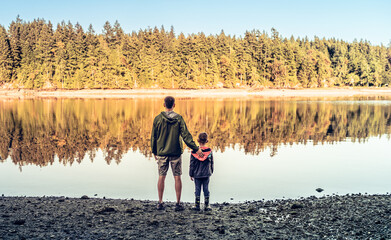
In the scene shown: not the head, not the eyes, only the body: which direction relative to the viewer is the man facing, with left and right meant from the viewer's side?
facing away from the viewer

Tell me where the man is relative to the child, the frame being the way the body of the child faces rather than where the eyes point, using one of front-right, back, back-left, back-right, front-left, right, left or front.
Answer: left

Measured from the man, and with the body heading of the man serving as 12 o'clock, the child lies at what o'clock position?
The child is roughly at 3 o'clock from the man.

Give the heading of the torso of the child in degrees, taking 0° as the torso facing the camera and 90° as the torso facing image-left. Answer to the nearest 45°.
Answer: approximately 180°

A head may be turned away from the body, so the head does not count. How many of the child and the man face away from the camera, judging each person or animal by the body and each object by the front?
2
